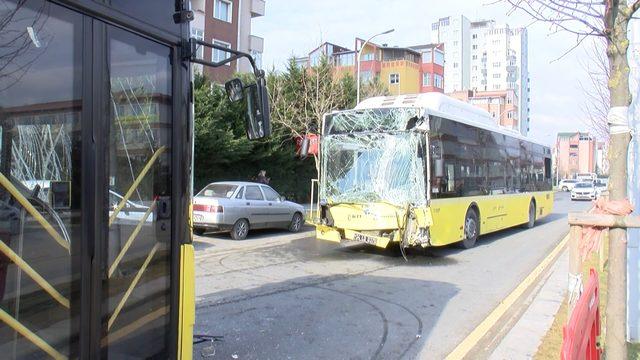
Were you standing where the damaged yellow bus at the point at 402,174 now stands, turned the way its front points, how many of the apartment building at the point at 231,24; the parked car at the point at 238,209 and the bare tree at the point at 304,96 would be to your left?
0

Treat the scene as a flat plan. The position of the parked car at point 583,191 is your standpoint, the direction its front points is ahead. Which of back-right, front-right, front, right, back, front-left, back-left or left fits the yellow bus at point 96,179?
front

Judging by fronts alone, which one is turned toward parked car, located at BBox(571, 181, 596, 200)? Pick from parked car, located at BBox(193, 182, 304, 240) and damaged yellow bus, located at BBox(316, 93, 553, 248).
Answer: parked car, located at BBox(193, 182, 304, 240)

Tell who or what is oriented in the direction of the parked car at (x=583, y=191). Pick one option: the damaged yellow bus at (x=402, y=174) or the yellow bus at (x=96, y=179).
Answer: the yellow bus

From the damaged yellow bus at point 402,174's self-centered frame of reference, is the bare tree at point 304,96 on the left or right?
on its right

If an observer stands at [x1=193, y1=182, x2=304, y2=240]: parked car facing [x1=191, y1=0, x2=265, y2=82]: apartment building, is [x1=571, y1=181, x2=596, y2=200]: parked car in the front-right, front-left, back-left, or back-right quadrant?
front-right

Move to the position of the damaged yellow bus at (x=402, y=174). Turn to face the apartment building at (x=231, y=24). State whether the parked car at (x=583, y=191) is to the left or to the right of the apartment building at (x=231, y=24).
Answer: right

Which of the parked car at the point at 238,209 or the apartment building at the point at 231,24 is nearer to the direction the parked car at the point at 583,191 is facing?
the parked car

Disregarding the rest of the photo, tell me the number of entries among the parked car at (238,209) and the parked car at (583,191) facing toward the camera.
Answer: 1

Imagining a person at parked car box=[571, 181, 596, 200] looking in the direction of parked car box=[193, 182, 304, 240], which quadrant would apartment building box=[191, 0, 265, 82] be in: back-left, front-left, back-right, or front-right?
front-right

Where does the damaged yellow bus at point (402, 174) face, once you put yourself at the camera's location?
facing the viewer and to the left of the viewer

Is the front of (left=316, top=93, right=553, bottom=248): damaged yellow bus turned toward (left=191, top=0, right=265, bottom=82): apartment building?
no

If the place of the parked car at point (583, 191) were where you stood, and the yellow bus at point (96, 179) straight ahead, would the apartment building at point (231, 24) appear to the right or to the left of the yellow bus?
right

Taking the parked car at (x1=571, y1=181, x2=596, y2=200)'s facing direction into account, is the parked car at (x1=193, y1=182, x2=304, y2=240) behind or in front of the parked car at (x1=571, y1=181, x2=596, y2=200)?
in front

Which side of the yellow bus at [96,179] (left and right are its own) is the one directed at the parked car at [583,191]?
front

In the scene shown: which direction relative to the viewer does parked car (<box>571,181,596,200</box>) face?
toward the camera

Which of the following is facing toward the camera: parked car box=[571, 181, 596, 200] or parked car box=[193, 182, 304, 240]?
parked car box=[571, 181, 596, 200]

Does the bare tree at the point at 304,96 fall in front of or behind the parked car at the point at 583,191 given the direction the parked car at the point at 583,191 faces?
in front

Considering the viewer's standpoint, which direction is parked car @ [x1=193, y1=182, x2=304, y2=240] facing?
facing away from the viewer and to the right of the viewer

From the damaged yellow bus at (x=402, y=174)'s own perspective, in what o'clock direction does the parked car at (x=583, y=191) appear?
The parked car is roughly at 5 o'clock from the damaged yellow bus.

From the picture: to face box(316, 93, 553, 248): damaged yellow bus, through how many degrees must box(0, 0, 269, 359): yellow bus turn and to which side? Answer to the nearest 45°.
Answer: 0° — it already faces it

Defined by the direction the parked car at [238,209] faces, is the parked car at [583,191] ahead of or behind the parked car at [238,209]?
ahead

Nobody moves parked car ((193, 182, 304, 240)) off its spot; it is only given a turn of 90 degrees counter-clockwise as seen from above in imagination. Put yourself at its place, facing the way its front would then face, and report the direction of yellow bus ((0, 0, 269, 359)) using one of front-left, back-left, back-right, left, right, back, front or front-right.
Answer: back-left
